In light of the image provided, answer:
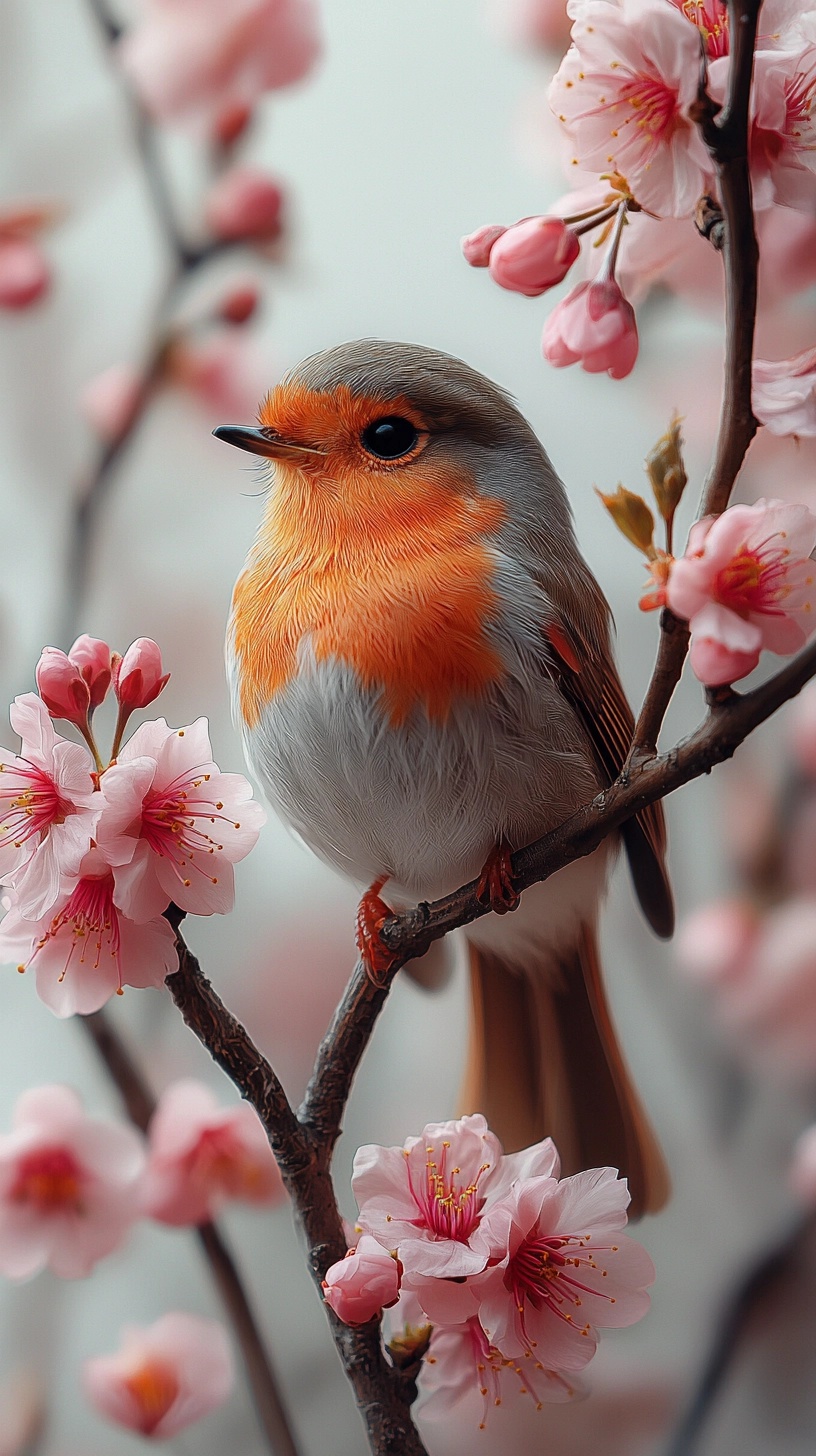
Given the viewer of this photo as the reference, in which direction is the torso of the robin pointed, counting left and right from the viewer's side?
facing the viewer and to the left of the viewer
